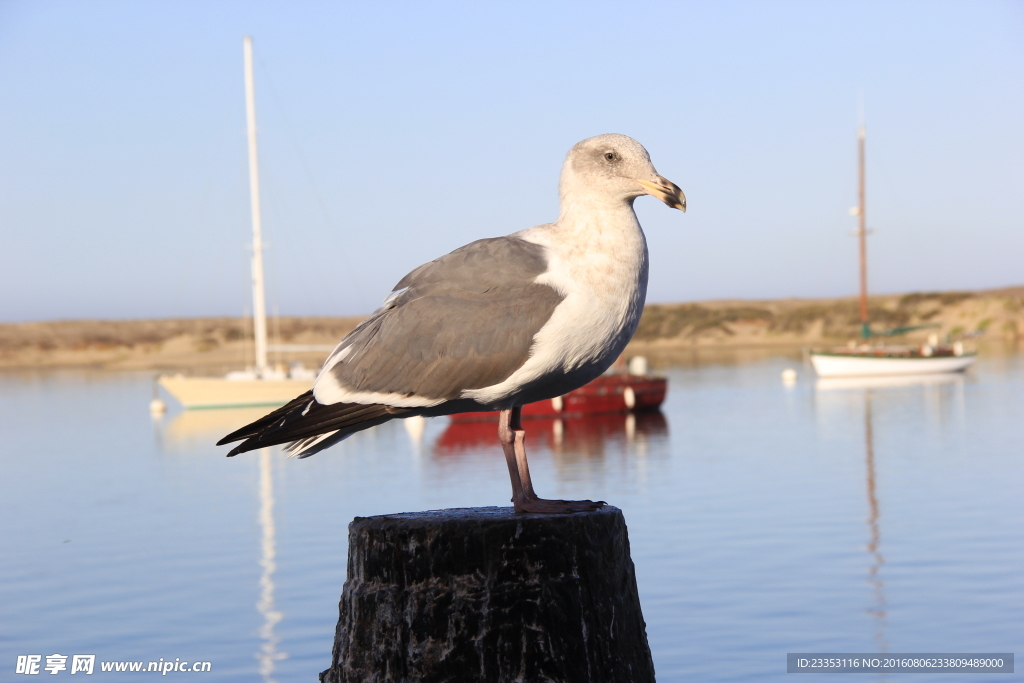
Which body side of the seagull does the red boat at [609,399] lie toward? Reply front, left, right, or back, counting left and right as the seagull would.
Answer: left

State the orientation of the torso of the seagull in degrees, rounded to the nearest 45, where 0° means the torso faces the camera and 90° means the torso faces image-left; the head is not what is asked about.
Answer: approximately 270°
